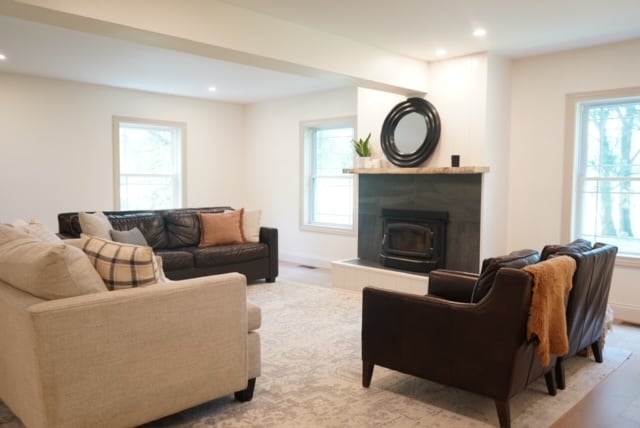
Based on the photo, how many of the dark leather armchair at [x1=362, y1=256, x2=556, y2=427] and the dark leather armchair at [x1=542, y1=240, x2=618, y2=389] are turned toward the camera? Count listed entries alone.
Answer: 0

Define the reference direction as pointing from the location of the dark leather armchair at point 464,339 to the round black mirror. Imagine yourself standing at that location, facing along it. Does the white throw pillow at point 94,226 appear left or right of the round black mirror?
left

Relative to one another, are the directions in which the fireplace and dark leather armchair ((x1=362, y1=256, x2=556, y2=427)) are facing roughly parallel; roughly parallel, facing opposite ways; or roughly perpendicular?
roughly perpendicular

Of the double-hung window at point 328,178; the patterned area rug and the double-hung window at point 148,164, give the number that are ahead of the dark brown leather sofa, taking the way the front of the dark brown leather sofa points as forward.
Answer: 1

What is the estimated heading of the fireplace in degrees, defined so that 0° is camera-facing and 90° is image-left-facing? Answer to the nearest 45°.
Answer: approximately 45°

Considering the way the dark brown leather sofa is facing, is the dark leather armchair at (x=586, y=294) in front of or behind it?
in front

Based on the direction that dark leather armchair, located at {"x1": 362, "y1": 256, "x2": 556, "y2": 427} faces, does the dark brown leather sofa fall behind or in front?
in front

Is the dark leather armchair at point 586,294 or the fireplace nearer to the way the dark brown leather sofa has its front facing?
the dark leather armchair

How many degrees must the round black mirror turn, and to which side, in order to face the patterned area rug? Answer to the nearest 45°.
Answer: approximately 45° to its left

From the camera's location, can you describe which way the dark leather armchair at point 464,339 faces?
facing away from the viewer and to the left of the viewer

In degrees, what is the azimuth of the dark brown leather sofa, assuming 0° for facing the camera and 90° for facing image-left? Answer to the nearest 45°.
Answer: approximately 0°

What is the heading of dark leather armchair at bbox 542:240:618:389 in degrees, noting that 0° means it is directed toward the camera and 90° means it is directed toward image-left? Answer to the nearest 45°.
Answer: approximately 135°

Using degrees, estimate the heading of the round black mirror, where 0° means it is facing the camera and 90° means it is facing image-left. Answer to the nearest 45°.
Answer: approximately 45°

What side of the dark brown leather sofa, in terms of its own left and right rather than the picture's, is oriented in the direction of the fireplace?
left
